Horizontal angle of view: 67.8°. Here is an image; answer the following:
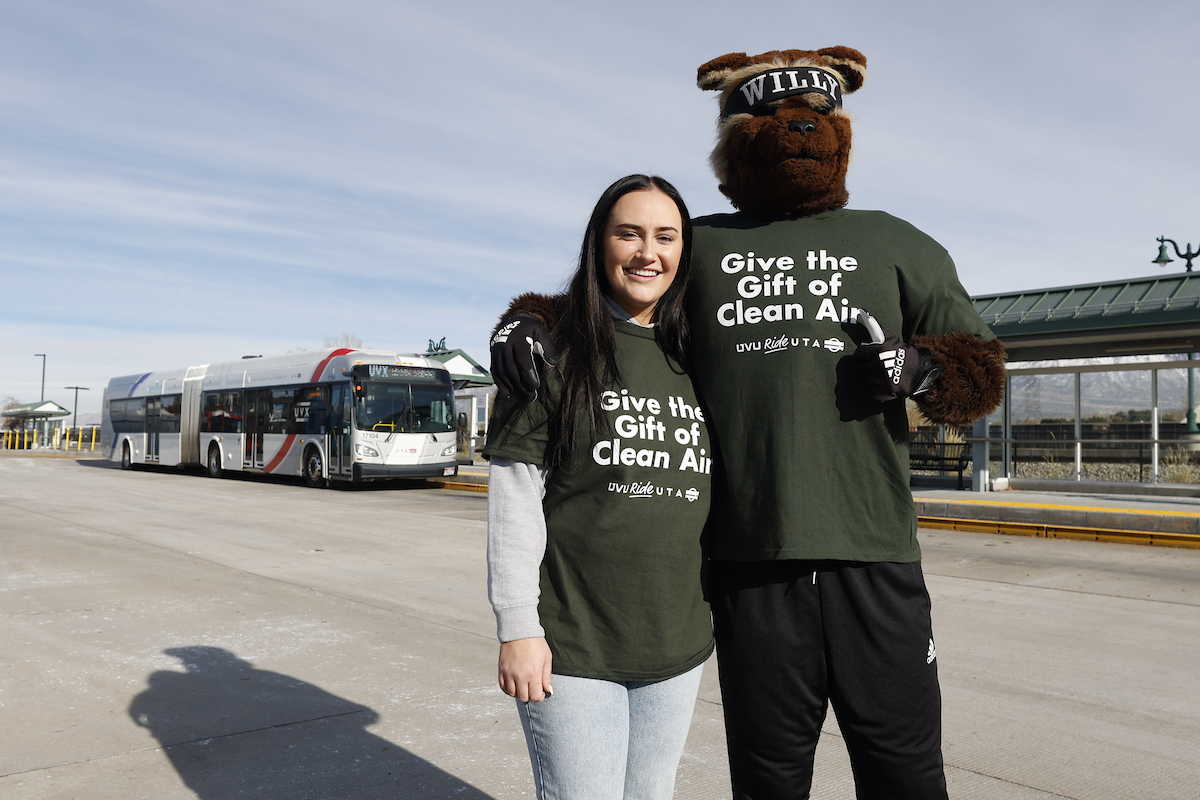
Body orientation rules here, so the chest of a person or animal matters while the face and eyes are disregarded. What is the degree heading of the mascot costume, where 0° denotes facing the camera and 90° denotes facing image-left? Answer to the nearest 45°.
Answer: approximately 0°

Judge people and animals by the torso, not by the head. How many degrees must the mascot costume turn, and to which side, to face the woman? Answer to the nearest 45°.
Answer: approximately 45° to its right

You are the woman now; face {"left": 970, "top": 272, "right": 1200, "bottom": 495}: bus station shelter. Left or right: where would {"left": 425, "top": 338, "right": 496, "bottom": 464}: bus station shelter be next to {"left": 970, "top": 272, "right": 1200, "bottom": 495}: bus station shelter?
left

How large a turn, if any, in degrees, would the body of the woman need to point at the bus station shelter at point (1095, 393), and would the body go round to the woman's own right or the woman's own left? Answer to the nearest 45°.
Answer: approximately 90° to the woman's own left

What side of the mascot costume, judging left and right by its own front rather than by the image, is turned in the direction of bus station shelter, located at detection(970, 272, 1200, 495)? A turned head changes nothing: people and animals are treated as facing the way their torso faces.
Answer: back

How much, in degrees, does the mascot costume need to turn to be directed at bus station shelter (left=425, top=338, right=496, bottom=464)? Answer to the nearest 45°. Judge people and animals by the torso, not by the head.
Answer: approximately 180°

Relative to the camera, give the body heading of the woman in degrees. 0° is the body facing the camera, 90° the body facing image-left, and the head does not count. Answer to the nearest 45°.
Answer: approximately 315°

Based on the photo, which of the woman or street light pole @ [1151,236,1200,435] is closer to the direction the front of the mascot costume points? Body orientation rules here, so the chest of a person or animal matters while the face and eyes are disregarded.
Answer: the woman
